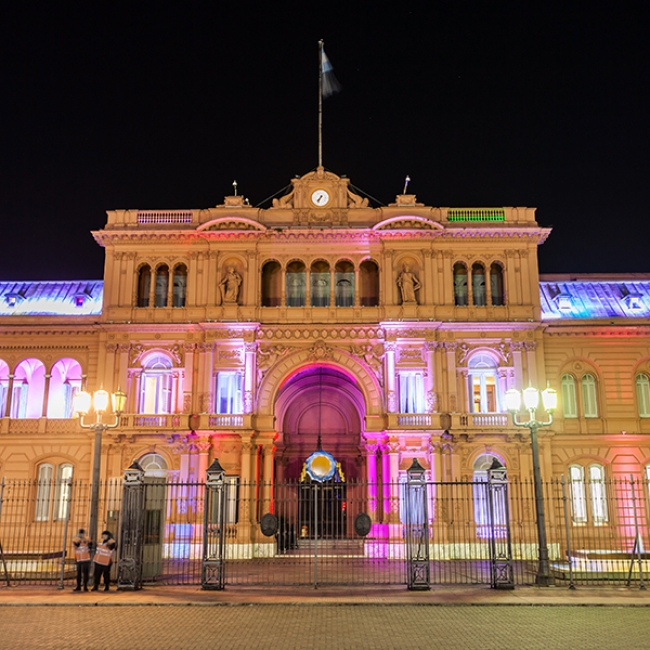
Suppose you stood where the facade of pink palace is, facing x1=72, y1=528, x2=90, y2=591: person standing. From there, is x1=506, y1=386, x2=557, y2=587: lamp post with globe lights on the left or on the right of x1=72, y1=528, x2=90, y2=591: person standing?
left

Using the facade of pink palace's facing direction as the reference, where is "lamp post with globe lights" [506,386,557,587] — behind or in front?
in front

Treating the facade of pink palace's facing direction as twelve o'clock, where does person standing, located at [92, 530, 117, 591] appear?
The person standing is roughly at 1 o'clock from the facade of pink palace.

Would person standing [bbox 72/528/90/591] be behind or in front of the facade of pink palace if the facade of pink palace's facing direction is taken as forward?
in front

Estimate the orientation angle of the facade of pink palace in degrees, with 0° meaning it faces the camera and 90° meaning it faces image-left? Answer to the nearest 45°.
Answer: approximately 0°
